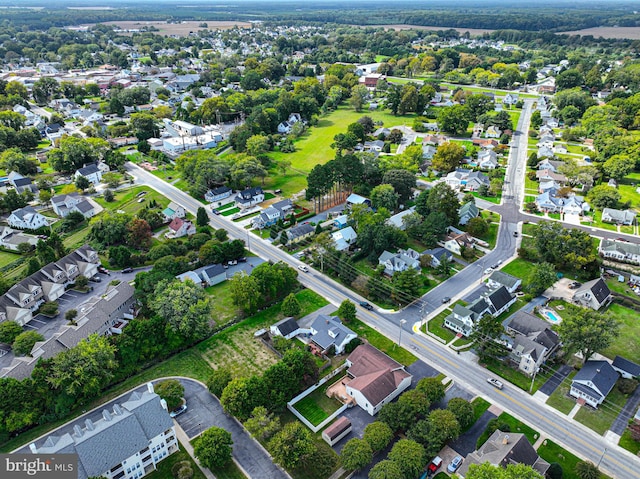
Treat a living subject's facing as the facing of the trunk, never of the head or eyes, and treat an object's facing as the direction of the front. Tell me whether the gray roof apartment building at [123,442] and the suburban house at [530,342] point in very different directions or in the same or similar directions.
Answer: very different directions

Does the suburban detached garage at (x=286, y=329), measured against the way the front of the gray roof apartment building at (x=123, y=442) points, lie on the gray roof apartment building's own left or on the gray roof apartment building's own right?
on the gray roof apartment building's own left

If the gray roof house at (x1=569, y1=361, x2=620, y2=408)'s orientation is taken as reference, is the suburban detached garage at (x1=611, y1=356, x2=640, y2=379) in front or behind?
behind

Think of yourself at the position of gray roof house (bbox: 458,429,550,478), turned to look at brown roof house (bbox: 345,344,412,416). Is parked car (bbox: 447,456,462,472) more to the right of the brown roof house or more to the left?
left
